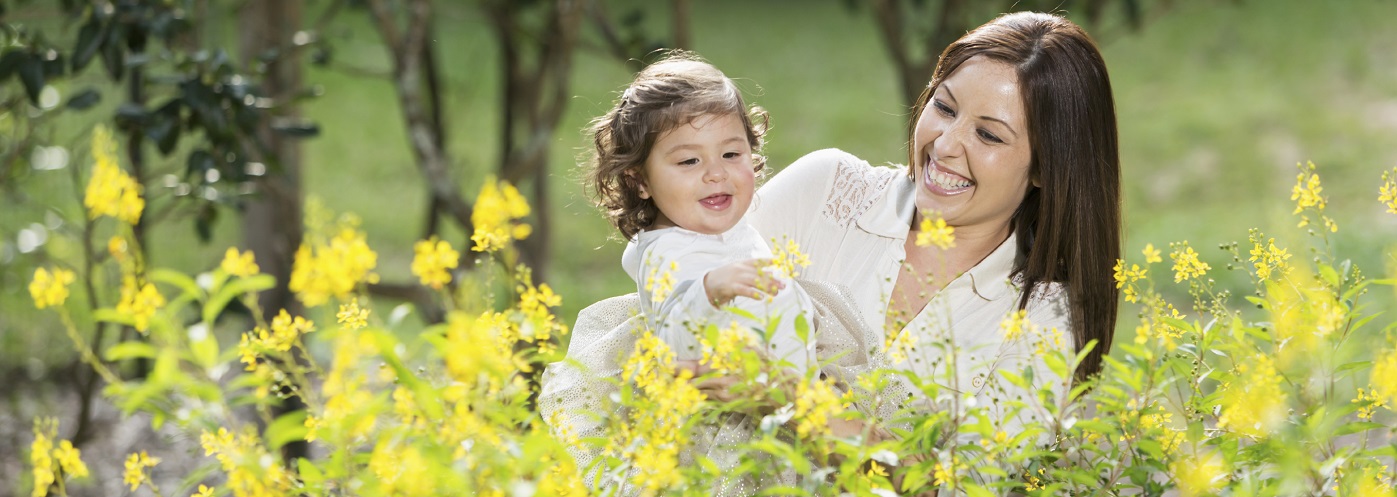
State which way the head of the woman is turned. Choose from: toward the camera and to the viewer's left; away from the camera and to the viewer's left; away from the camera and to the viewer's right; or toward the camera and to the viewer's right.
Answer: toward the camera and to the viewer's left

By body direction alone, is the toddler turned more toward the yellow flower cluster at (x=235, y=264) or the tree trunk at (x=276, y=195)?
the yellow flower cluster

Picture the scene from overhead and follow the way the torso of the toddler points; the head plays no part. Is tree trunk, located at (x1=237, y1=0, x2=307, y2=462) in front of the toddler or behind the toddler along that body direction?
behind
